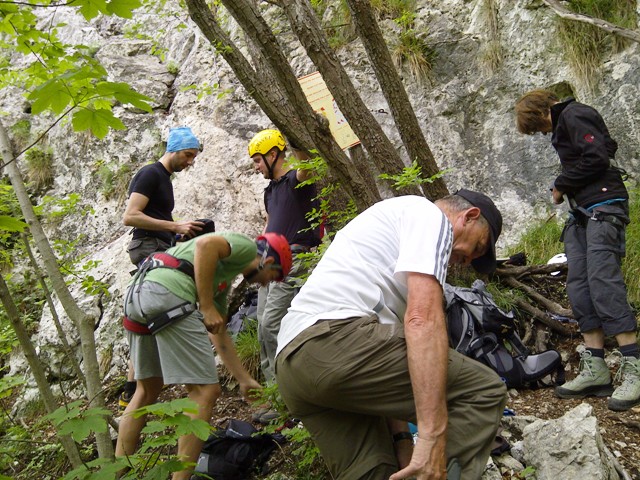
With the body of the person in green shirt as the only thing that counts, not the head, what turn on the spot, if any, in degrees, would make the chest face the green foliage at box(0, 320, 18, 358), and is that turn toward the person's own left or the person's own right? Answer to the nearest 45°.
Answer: approximately 135° to the person's own left

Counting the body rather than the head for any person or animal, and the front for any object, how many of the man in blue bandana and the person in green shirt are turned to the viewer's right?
2

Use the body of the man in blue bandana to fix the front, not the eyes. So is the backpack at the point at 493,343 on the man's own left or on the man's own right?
on the man's own right

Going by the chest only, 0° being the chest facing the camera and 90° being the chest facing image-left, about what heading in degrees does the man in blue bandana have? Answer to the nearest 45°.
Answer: approximately 270°

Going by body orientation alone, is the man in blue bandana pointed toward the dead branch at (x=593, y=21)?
yes

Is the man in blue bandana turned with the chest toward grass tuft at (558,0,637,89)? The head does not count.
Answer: yes

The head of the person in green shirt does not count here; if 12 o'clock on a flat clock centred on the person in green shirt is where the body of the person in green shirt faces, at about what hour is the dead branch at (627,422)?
The dead branch is roughly at 1 o'clock from the person in green shirt.

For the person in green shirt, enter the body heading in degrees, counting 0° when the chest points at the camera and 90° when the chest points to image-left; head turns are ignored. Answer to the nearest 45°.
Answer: approximately 270°

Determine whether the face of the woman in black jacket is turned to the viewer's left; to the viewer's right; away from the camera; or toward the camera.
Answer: to the viewer's left
